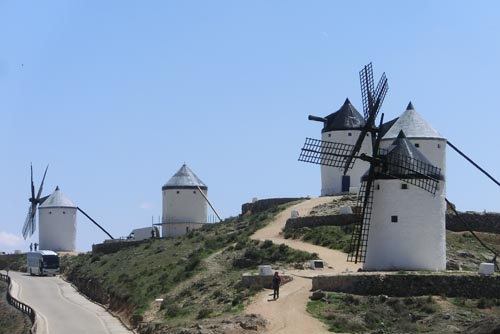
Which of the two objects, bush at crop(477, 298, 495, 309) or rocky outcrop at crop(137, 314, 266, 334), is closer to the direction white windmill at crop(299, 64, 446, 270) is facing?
the rocky outcrop

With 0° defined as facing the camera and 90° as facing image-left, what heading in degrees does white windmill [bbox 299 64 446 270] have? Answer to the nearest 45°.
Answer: approximately 45°

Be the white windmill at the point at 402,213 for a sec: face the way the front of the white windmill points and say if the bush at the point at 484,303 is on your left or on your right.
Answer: on your left

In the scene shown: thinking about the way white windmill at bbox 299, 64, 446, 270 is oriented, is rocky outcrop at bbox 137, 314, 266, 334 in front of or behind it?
in front

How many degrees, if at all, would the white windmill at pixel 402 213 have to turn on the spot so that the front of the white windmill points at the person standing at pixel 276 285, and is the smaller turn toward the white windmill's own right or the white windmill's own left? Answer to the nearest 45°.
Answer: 0° — it already faces them
